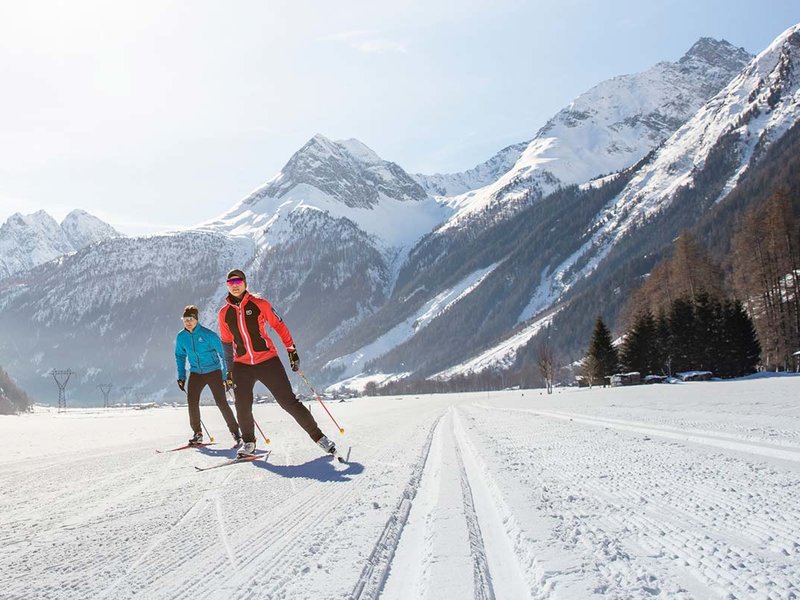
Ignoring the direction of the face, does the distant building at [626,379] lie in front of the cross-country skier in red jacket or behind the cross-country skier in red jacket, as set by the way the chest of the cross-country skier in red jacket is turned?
behind

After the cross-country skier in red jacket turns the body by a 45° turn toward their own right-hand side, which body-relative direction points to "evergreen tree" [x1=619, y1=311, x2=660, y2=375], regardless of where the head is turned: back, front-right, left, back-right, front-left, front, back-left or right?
back

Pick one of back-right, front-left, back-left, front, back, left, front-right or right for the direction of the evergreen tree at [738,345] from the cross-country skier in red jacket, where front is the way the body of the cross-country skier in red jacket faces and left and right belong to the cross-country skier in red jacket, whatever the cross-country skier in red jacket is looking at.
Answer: back-left

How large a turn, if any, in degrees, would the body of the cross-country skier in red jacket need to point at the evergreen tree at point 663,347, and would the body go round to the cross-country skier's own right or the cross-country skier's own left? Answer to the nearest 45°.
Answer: approximately 135° to the cross-country skier's own left

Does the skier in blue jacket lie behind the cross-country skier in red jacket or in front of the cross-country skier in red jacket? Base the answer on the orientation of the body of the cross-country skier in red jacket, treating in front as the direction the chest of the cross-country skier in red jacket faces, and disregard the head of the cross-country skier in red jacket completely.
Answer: behind

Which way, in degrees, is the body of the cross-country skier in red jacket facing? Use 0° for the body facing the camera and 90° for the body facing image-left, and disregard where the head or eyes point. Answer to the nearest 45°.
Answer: approximately 0°
